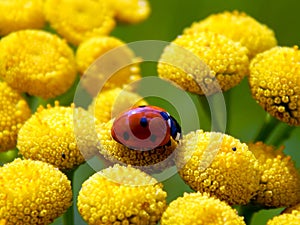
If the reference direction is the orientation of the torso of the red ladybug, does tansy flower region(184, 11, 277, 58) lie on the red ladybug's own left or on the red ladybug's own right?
on the red ladybug's own left

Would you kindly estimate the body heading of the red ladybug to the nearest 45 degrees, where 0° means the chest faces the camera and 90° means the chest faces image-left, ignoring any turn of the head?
approximately 270°

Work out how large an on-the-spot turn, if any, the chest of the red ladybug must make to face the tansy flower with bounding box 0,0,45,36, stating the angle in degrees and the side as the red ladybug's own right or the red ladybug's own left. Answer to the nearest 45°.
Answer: approximately 135° to the red ladybug's own left

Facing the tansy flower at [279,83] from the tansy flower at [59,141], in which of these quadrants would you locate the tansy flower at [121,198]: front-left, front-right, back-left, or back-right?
front-right

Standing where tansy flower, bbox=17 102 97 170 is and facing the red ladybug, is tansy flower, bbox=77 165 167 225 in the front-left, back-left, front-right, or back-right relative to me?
front-right

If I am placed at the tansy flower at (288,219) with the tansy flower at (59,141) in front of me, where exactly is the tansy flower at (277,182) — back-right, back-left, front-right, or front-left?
front-right

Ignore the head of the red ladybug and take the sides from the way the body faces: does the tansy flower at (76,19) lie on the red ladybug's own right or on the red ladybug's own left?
on the red ladybug's own left
